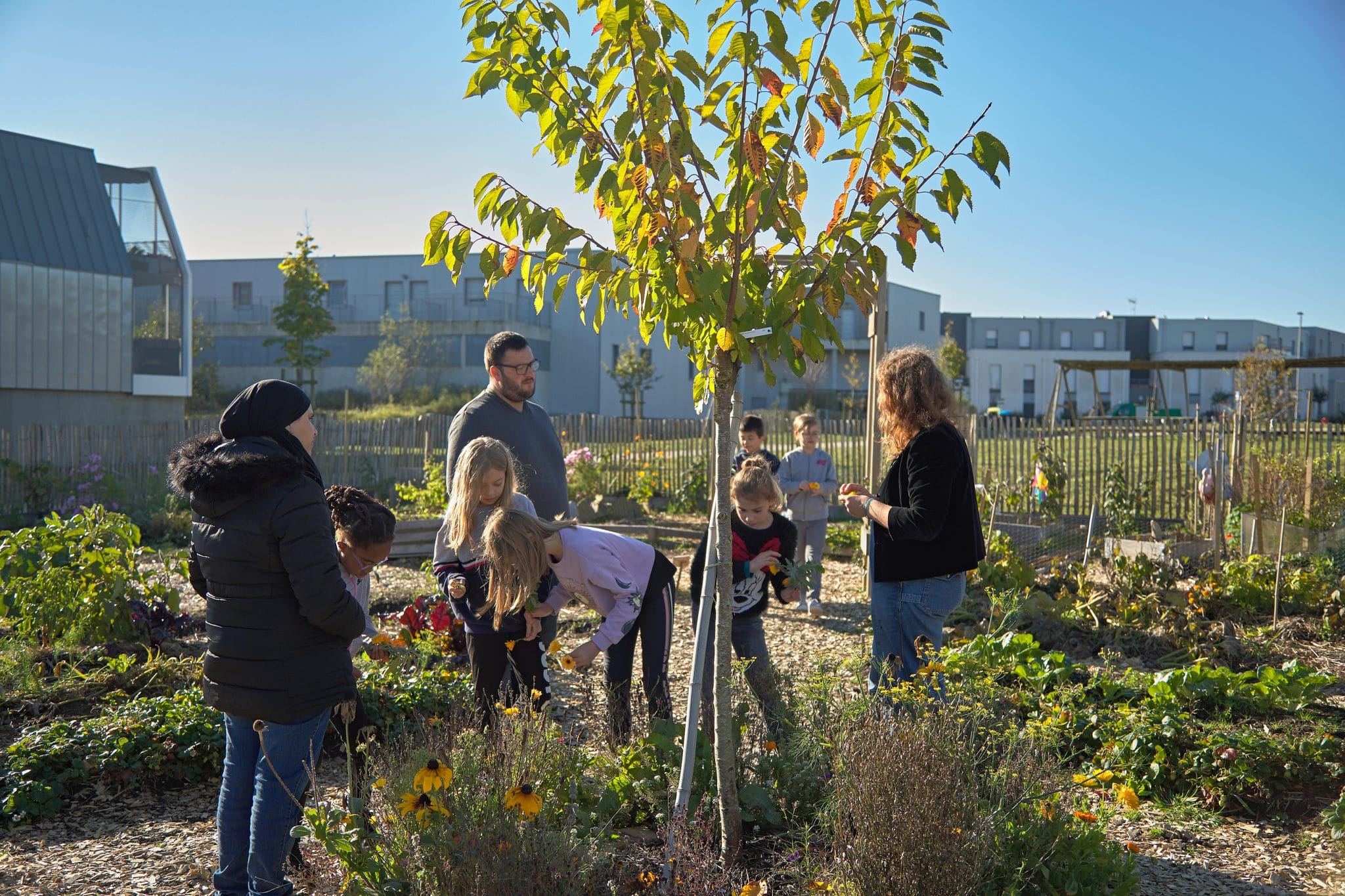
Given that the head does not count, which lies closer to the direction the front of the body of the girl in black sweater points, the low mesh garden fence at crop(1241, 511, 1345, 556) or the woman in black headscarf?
the woman in black headscarf

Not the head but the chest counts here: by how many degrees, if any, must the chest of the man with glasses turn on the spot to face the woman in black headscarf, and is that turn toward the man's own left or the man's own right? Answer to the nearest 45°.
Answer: approximately 45° to the man's own right

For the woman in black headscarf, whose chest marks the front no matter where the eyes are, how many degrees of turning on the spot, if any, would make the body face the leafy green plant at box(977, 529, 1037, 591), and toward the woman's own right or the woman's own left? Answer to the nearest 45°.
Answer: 0° — they already face it

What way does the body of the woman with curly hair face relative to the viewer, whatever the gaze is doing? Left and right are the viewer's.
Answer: facing to the left of the viewer

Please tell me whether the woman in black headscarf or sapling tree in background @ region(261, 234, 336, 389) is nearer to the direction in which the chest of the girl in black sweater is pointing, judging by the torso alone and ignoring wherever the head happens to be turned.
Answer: the woman in black headscarf
